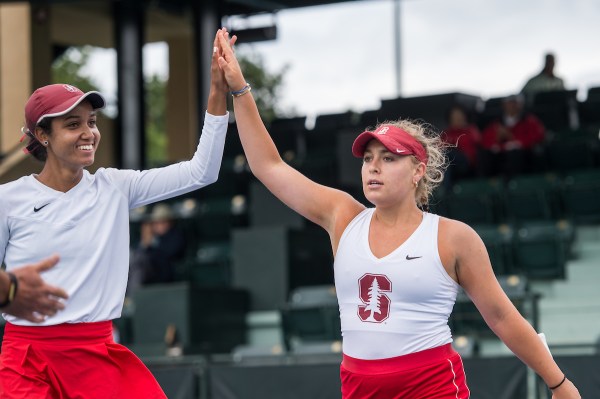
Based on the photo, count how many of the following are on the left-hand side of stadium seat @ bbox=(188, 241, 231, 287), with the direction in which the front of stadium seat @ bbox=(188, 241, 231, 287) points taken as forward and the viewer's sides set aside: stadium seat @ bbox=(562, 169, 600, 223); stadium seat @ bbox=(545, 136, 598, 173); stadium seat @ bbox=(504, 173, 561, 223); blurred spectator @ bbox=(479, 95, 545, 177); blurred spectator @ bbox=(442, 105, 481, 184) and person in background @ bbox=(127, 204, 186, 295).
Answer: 5

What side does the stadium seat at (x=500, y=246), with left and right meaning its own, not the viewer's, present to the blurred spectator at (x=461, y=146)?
back

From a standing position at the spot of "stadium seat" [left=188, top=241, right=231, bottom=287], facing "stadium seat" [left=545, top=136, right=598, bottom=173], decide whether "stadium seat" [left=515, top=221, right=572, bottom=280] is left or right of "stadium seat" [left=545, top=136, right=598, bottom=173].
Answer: right

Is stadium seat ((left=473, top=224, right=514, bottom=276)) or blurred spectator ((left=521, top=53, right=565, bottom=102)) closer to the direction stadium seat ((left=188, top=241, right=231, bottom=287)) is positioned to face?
the stadium seat

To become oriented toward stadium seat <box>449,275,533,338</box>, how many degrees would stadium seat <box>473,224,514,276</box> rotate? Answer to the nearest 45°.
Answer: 0° — it already faces it

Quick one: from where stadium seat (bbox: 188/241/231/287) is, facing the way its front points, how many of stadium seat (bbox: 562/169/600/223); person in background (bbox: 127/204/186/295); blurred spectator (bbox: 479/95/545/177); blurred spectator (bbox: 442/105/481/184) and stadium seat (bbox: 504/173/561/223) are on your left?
4

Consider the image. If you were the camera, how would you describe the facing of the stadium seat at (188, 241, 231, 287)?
facing the viewer

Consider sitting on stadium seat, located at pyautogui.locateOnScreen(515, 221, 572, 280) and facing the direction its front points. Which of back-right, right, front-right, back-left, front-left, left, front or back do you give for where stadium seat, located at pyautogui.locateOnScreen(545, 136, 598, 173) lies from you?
back-right

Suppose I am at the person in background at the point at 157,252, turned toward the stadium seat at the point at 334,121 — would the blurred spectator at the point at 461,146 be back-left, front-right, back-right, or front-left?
front-right

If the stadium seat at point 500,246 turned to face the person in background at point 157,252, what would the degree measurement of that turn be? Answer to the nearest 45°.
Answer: approximately 90° to its right
